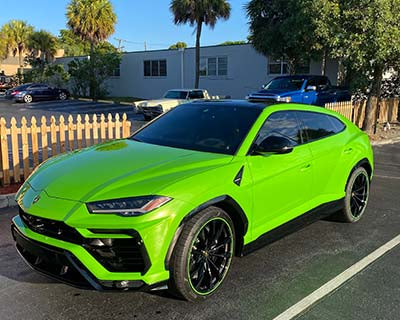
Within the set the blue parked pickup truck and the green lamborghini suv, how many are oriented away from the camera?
0

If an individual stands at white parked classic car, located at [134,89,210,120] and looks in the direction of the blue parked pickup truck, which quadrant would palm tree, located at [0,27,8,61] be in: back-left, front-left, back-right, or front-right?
back-left

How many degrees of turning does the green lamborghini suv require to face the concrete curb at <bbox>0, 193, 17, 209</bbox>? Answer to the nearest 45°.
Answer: approximately 90° to its right

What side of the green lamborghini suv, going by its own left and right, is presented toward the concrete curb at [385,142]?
back

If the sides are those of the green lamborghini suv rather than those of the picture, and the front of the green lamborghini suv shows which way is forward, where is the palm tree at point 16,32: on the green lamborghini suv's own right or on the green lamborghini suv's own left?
on the green lamborghini suv's own right

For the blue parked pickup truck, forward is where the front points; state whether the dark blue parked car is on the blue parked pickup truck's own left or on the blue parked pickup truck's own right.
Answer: on the blue parked pickup truck's own right

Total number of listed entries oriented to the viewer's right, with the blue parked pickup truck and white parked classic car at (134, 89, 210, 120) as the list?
0

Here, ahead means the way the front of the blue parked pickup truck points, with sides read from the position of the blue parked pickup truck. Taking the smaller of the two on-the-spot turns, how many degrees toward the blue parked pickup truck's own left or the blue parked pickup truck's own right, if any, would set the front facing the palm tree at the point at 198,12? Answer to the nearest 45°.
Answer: approximately 90° to the blue parked pickup truck's own right

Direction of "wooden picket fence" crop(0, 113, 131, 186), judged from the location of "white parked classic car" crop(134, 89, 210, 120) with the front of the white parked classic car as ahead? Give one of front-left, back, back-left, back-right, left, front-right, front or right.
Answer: front-left

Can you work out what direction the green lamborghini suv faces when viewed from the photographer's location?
facing the viewer and to the left of the viewer
